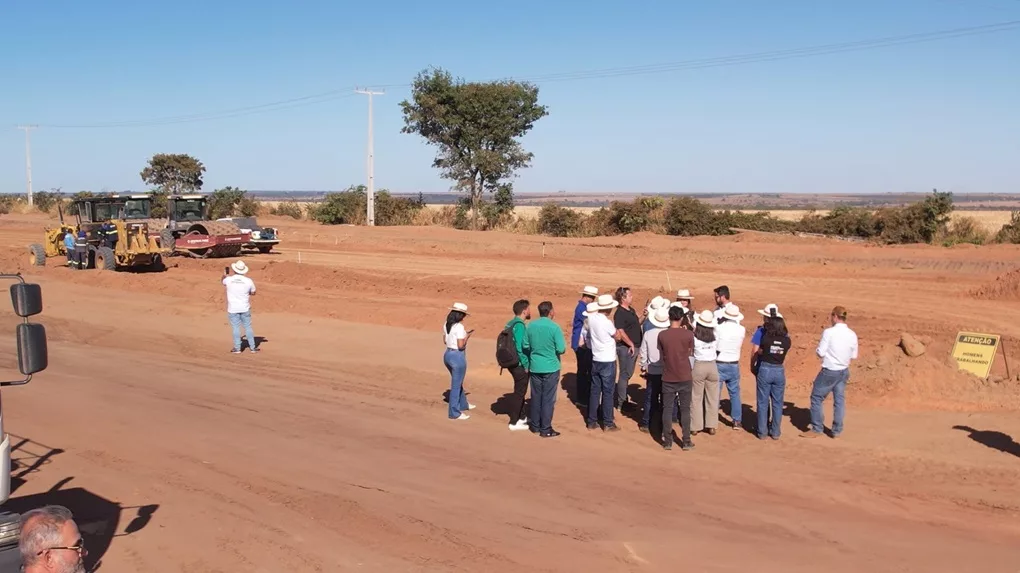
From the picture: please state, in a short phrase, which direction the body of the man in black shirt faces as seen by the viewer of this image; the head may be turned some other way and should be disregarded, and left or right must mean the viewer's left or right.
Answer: facing to the right of the viewer

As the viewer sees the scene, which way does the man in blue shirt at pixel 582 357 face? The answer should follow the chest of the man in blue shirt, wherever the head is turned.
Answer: to the viewer's right

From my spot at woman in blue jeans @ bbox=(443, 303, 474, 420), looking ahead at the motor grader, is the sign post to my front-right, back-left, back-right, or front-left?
back-right

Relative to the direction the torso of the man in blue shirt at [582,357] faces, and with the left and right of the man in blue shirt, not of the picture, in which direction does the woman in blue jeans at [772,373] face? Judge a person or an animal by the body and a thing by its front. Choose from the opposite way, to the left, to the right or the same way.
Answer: to the left

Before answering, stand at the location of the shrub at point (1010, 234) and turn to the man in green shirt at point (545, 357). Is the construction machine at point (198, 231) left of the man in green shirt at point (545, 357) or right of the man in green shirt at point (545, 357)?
right

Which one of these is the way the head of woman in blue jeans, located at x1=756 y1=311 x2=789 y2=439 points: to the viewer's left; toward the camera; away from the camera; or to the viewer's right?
away from the camera

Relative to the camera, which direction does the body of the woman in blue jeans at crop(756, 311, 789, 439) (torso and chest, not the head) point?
away from the camera

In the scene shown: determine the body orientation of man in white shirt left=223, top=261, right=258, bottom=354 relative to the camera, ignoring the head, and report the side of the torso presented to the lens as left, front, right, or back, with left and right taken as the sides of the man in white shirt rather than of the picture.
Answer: back

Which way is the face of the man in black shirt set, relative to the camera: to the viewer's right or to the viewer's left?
to the viewer's right

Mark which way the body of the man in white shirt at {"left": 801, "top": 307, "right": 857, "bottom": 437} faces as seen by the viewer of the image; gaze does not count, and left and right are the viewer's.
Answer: facing away from the viewer and to the left of the viewer

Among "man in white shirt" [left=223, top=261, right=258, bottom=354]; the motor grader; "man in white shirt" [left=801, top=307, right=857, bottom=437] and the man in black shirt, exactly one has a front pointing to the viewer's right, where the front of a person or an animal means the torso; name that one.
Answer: the man in black shirt
